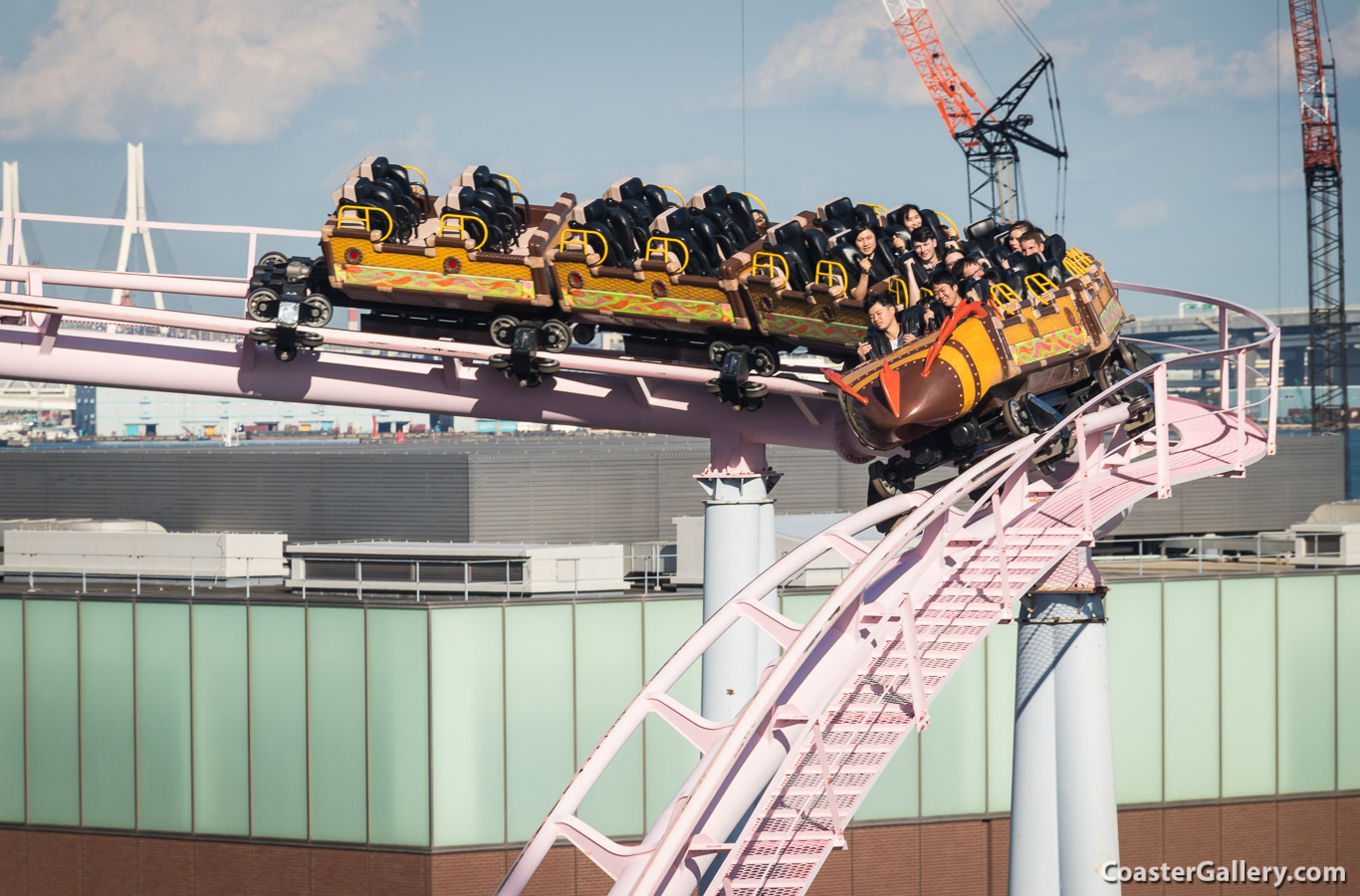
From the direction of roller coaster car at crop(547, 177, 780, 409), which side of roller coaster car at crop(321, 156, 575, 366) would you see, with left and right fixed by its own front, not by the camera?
front

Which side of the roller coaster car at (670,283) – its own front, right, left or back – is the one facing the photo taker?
right

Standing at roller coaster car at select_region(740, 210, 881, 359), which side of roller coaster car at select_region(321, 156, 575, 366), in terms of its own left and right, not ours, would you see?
front

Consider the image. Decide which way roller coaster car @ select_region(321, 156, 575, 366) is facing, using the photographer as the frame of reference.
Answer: facing to the right of the viewer

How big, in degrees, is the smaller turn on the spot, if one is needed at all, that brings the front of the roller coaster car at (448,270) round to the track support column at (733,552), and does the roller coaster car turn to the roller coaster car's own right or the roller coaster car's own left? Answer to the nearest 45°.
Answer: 0° — it already faces it

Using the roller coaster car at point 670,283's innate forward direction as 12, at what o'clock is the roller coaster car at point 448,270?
the roller coaster car at point 448,270 is roughly at 6 o'clock from the roller coaster car at point 670,283.

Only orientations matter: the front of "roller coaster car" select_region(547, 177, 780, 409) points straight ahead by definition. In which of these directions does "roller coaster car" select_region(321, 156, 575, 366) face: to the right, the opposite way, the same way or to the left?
the same way

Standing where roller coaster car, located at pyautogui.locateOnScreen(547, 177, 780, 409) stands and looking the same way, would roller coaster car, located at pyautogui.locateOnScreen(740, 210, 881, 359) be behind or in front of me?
in front
